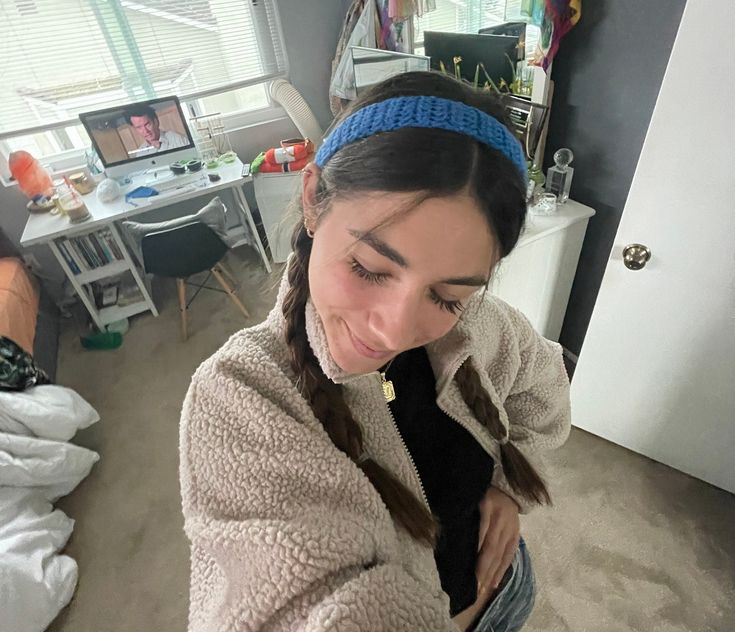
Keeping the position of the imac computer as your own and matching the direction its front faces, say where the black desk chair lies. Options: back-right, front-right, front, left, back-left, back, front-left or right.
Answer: front-right

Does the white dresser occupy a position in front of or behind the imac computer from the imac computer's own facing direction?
in front

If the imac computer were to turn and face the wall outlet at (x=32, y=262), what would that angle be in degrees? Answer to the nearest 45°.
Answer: approximately 135° to its right

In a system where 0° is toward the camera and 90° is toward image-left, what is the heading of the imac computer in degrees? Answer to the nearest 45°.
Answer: approximately 315°

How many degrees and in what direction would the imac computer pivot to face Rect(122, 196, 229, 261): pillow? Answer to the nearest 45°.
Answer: approximately 45° to its right

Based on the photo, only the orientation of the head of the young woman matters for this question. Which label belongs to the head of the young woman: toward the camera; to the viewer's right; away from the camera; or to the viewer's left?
toward the camera

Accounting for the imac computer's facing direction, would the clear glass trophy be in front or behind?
in front

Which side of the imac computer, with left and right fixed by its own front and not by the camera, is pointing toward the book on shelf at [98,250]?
right

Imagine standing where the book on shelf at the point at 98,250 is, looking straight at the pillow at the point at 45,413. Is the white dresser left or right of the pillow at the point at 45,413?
left
